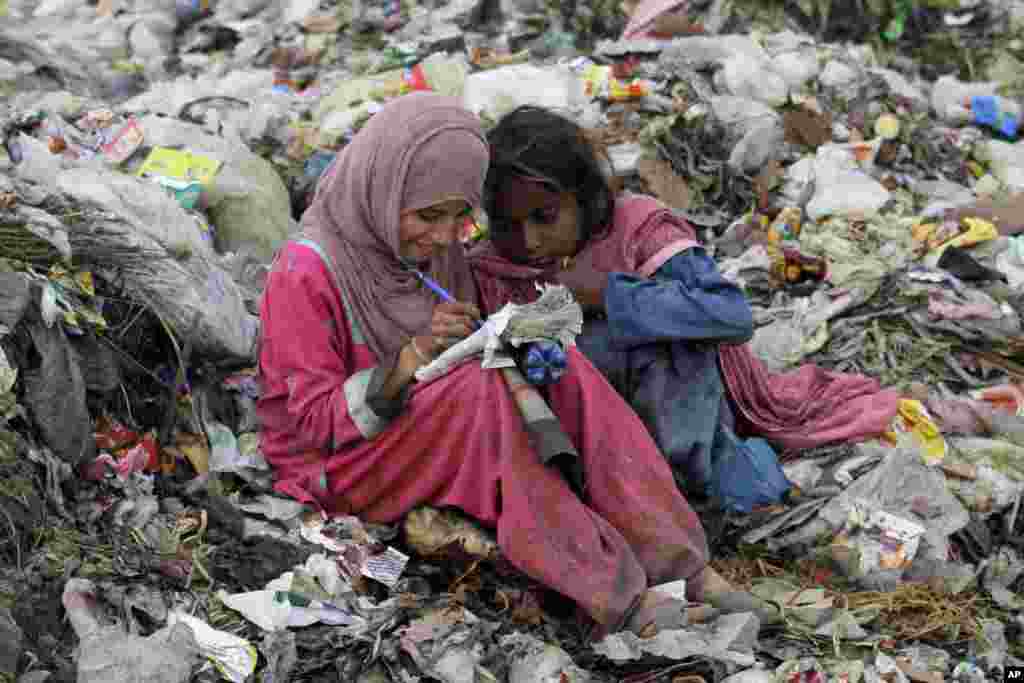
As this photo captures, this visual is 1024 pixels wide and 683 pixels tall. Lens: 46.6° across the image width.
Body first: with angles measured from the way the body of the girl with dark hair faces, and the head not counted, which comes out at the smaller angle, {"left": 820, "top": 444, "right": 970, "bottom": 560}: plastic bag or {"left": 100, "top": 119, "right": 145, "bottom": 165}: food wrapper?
the food wrapper

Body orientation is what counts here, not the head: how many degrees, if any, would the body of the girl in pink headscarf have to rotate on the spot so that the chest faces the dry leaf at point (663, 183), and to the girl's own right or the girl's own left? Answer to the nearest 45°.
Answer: approximately 90° to the girl's own left

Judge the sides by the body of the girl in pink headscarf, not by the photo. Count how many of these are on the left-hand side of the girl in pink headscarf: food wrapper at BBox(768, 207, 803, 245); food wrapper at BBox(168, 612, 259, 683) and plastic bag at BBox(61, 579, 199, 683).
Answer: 1

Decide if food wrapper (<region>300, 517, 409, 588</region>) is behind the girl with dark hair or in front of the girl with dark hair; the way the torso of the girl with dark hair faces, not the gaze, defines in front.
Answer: in front

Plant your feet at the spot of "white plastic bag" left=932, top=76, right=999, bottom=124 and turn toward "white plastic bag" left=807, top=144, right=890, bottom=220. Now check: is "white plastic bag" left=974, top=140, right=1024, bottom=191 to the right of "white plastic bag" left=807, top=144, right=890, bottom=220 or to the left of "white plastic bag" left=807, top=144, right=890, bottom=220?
left

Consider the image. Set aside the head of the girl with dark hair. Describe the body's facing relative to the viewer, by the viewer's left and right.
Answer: facing the viewer and to the left of the viewer

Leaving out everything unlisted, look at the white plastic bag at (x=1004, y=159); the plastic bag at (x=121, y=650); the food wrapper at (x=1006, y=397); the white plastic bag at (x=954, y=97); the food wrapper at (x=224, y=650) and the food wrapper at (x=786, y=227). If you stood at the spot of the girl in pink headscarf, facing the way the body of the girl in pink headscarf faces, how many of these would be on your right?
2

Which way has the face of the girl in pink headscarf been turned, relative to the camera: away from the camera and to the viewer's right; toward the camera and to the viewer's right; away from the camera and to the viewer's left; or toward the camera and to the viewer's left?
toward the camera and to the viewer's right

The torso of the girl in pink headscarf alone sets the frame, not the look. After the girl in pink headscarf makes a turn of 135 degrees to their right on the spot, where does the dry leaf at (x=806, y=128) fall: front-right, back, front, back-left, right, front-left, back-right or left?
back-right

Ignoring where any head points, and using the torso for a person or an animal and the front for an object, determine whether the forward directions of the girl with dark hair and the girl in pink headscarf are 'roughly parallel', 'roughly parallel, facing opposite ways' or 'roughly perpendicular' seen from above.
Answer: roughly perpendicular

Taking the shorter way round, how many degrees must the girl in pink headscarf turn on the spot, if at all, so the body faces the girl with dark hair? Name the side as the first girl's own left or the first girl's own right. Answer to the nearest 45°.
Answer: approximately 90° to the first girl's own left

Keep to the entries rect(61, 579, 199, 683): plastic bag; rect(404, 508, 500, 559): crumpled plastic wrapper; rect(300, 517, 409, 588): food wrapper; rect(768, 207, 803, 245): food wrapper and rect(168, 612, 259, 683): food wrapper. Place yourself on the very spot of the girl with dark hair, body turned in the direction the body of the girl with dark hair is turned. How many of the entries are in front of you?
4

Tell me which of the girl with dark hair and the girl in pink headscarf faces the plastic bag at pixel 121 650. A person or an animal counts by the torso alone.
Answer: the girl with dark hair

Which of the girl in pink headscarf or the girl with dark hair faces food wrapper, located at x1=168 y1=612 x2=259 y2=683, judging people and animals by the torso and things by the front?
the girl with dark hair

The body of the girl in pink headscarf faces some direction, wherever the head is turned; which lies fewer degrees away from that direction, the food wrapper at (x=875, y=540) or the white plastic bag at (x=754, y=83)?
the food wrapper

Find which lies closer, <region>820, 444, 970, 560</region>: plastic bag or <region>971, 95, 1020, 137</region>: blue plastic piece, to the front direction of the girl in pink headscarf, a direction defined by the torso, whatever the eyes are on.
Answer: the plastic bag
